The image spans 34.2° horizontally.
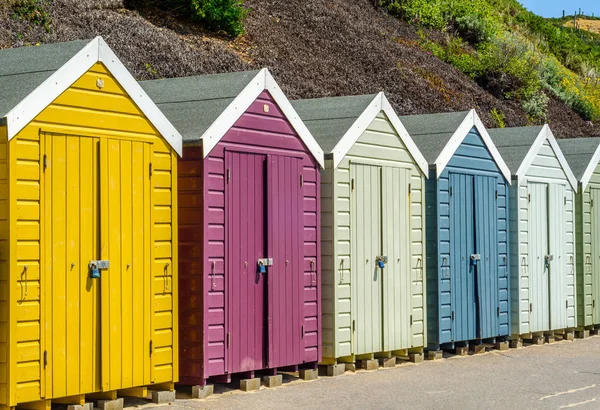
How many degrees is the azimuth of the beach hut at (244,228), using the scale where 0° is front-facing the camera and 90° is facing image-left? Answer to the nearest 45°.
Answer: approximately 315°

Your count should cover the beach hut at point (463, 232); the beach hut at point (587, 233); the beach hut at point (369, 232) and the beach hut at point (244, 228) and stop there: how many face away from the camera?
0

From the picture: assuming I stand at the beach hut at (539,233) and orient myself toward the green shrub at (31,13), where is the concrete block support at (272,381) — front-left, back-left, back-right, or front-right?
front-left

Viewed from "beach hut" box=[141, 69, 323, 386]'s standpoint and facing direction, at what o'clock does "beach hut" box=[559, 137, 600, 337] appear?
"beach hut" box=[559, 137, 600, 337] is roughly at 9 o'clock from "beach hut" box=[141, 69, 323, 386].

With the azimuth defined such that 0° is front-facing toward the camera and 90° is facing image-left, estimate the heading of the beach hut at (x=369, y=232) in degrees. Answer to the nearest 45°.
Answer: approximately 315°

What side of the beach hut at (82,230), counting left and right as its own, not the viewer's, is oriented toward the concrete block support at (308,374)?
left

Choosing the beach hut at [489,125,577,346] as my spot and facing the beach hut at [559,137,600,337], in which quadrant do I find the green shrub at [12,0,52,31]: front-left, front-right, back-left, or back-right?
back-left

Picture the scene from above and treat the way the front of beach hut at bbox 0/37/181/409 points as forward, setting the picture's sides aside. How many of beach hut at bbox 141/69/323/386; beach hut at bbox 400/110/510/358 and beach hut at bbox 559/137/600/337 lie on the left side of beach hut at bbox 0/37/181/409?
3

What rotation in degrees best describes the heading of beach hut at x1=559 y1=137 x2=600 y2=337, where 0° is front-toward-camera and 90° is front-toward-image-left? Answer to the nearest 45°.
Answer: approximately 315°

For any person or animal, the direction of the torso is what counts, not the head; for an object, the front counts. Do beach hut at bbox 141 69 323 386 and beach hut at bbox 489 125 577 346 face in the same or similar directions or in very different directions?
same or similar directions

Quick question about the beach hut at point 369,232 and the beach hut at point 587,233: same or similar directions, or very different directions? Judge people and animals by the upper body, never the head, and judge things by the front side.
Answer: same or similar directions

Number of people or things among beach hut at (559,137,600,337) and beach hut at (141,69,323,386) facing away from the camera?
0

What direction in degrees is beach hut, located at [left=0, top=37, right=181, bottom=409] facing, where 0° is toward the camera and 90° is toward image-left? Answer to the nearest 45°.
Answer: approximately 315°

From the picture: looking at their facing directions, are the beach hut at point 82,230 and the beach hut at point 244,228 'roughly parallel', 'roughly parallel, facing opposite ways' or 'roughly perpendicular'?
roughly parallel

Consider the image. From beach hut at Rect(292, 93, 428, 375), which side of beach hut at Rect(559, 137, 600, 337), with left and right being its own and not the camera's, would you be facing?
right
